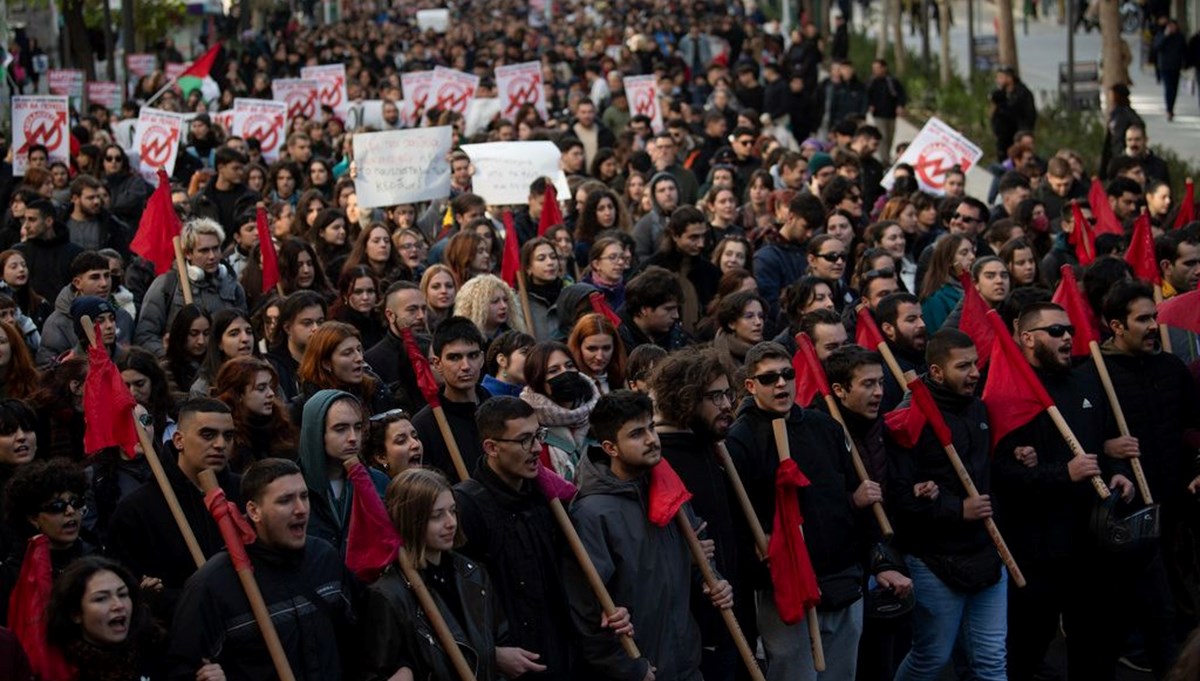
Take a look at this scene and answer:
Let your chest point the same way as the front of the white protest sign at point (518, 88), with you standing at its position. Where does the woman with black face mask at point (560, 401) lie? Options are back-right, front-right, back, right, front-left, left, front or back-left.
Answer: front

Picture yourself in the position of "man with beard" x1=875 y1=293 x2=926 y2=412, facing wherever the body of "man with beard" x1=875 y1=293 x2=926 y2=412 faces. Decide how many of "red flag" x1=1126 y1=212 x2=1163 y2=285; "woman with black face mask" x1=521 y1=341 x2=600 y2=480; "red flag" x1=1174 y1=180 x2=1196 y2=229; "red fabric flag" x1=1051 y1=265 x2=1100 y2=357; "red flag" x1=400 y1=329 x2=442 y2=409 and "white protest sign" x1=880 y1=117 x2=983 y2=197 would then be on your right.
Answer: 2

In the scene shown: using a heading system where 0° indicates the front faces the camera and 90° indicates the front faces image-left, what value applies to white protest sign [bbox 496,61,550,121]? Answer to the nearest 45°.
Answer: approximately 0°

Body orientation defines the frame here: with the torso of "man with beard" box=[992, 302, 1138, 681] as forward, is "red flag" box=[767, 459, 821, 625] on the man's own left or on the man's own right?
on the man's own right

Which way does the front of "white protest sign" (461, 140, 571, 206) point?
toward the camera

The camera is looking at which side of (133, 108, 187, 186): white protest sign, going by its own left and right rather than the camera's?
front

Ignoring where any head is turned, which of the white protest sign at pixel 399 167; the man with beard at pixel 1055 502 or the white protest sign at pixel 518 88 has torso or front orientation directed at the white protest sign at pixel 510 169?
the white protest sign at pixel 518 88

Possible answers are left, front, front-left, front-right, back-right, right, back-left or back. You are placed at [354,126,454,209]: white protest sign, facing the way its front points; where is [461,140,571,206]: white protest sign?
back-left

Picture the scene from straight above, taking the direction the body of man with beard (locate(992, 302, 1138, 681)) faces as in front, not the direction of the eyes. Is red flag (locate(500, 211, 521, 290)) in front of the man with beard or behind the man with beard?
behind

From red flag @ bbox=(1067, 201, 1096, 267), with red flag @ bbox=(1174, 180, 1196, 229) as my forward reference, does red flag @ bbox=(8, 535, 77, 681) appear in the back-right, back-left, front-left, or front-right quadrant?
back-right

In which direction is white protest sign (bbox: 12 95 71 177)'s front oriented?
toward the camera

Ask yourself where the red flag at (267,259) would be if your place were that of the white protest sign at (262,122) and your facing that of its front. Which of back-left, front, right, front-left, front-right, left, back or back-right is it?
front

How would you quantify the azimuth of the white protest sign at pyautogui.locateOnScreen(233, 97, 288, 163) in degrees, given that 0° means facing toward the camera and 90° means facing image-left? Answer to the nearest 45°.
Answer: approximately 0°

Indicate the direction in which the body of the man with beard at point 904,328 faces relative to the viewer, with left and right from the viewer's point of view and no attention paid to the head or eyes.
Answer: facing the viewer and to the right of the viewer

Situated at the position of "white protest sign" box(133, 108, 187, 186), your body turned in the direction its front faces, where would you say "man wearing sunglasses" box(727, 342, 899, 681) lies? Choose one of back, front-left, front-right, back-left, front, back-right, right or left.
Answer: front
